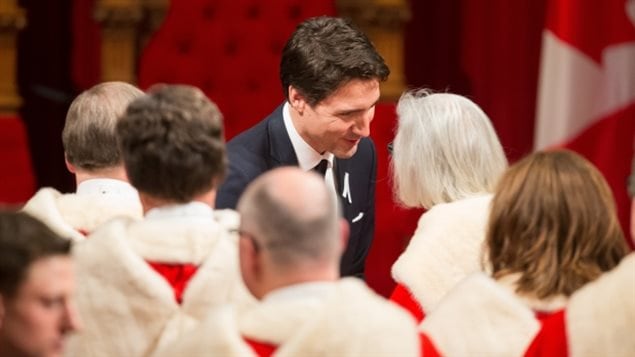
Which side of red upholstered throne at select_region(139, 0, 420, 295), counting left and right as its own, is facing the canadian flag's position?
left

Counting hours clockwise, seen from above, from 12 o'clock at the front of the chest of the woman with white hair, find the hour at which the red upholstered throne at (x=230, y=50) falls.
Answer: The red upholstered throne is roughly at 1 o'clock from the woman with white hair.

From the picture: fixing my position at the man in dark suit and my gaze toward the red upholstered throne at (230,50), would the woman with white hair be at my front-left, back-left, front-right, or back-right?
back-right

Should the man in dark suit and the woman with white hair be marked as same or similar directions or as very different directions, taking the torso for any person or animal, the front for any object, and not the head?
very different directions

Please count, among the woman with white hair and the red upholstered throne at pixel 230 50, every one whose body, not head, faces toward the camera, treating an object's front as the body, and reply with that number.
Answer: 1

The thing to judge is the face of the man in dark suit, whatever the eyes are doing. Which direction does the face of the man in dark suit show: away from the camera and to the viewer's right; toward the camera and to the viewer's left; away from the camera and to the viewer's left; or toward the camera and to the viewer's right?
toward the camera and to the viewer's right

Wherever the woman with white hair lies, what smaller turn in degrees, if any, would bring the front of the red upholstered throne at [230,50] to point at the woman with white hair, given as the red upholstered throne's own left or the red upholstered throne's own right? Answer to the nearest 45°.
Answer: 0° — it already faces them

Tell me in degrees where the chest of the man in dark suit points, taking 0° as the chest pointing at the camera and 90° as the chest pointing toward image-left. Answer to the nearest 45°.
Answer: approximately 315°

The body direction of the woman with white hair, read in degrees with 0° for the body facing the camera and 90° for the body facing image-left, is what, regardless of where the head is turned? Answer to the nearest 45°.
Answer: approximately 135°

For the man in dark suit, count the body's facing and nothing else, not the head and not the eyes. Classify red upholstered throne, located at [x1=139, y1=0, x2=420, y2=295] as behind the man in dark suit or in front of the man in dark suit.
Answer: behind

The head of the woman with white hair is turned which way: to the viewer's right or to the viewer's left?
to the viewer's left

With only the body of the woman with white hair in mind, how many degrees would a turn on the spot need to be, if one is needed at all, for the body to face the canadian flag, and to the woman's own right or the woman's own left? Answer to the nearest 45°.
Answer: approximately 45° to the woman's own right
